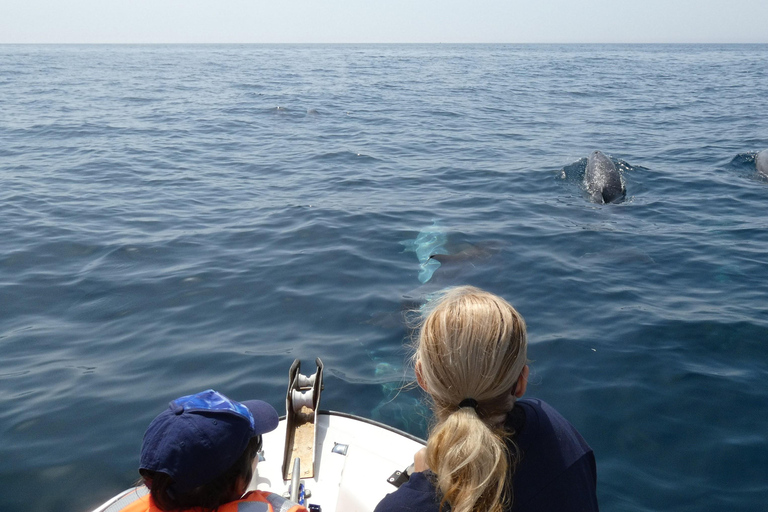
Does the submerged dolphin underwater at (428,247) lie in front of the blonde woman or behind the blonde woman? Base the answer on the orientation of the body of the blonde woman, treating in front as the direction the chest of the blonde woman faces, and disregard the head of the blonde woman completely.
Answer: in front

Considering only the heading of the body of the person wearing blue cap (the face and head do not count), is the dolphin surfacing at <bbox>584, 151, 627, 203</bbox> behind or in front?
in front

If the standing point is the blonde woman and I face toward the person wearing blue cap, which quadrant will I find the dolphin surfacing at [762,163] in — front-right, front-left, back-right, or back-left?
back-right

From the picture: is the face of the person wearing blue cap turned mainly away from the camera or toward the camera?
away from the camera

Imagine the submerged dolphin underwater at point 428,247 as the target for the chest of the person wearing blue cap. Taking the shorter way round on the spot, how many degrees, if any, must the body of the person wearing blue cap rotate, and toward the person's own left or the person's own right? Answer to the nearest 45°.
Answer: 0° — they already face it

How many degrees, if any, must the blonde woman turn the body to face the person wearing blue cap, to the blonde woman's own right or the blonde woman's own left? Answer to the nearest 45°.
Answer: approximately 90° to the blonde woman's own left

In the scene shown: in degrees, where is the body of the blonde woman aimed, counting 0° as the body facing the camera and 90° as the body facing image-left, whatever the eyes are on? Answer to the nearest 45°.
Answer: approximately 180°

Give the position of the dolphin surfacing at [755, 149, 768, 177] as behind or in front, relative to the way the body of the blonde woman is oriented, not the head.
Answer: in front

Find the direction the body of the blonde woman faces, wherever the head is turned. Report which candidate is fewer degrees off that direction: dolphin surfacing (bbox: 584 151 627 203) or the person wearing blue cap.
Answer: the dolphin surfacing

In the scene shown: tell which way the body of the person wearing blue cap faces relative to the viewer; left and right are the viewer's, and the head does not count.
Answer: facing away from the viewer and to the right of the viewer

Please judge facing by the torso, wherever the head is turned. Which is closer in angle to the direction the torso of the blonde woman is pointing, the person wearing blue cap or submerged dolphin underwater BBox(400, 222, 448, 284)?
the submerged dolphin underwater

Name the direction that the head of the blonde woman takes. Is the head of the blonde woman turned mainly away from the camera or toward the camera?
away from the camera

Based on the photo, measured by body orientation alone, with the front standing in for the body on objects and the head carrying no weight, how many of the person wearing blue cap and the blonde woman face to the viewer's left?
0
